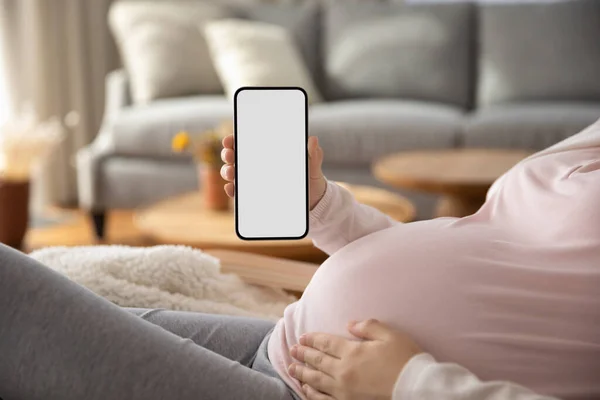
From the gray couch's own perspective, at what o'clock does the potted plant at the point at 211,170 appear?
The potted plant is roughly at 1 o'clock from the gray couch.

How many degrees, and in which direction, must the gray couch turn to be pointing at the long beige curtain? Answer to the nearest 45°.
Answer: approximately 90° to its right

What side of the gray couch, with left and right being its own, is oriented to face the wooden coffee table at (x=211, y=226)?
front

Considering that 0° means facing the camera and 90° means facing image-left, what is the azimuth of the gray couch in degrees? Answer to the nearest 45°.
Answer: approximately 0°

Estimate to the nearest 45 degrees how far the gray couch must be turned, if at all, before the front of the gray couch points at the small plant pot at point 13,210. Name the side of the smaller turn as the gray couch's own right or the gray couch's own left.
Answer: approximately 45° to the gray couch's own right

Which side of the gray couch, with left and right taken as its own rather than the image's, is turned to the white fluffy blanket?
front

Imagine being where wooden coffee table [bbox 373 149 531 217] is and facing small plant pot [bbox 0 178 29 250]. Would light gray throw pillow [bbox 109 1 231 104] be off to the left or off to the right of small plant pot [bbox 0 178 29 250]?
right

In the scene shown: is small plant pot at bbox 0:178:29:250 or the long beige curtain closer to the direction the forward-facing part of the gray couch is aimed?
the small plant pot

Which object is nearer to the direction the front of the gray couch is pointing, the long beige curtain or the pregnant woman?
the pregnant woman

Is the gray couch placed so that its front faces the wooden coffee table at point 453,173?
yes
